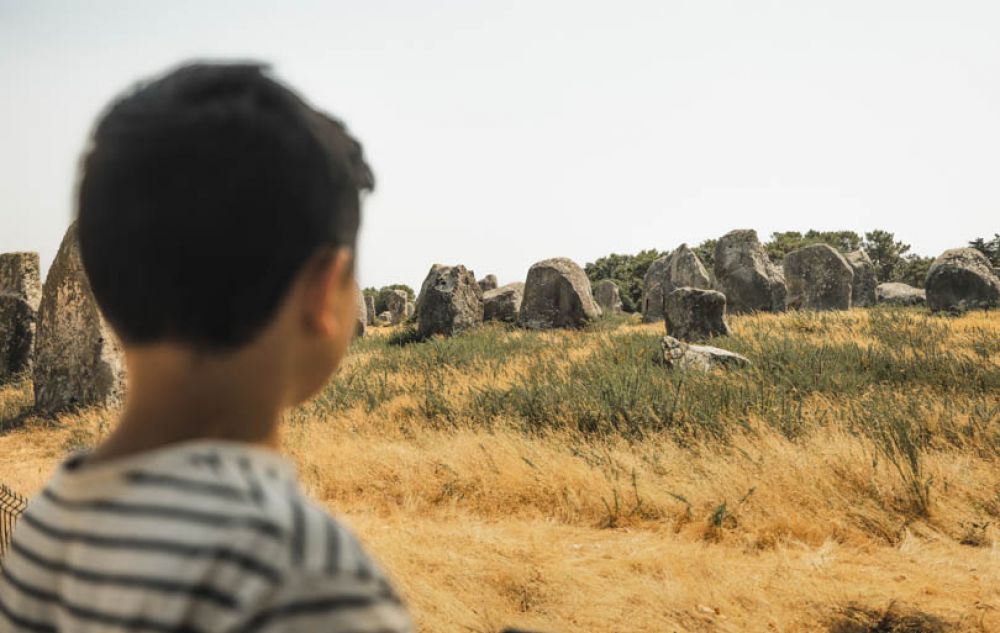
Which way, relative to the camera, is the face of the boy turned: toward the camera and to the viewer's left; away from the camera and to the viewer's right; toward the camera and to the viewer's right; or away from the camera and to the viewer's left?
away from the camera and to the viewer's right

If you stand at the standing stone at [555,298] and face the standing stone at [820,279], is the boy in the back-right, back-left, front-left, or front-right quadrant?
back-right

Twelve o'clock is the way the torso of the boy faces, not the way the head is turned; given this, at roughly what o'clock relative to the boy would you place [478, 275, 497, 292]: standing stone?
The standing stone is roughly at 11 o'clock from the boy.

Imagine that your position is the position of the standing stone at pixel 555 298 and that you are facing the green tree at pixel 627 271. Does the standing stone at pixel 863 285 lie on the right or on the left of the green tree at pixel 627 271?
right

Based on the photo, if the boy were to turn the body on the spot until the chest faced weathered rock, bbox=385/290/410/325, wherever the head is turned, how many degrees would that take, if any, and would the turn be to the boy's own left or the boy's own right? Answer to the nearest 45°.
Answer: approximately 45° to the boy's own left

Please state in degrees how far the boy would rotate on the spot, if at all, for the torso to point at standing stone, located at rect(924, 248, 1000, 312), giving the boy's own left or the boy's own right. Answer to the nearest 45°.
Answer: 0° — they already face it

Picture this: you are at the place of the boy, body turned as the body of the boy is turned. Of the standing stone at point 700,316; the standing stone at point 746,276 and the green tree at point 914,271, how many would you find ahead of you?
3

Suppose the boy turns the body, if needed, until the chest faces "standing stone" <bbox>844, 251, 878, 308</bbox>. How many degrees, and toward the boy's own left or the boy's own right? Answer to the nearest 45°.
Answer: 0° — they already face it

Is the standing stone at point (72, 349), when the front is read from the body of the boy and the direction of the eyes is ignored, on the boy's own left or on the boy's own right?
on the boy's own left

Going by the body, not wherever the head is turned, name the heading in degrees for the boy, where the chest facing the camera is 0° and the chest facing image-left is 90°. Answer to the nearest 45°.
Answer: approximately 225°

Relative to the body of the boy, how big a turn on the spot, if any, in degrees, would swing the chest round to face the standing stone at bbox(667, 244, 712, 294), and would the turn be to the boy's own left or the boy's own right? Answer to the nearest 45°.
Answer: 0° — they already face it

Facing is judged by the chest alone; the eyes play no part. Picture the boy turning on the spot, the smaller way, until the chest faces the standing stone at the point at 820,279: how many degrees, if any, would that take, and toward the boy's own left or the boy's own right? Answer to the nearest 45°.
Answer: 0° — they already face it
